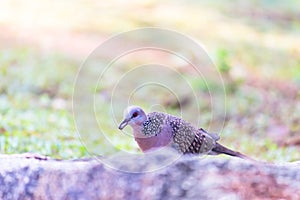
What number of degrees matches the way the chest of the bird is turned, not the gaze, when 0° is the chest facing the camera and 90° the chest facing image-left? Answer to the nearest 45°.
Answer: approximately 90°
